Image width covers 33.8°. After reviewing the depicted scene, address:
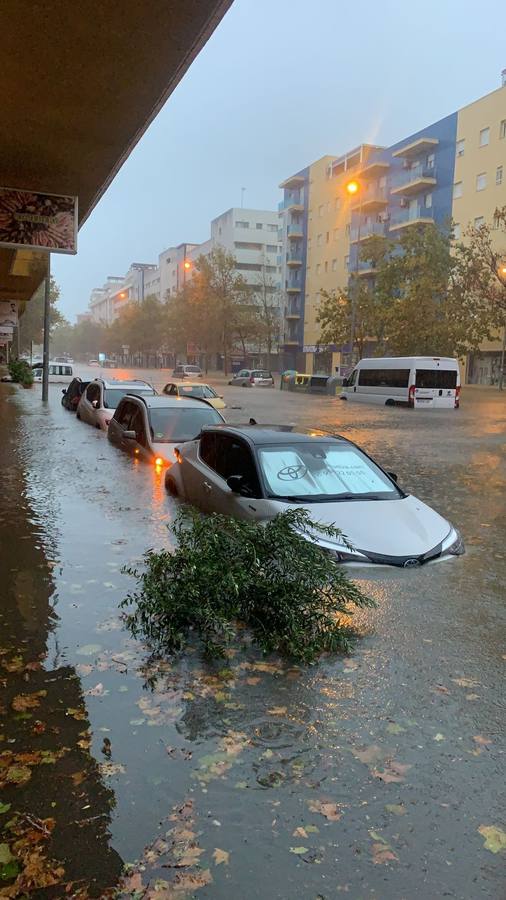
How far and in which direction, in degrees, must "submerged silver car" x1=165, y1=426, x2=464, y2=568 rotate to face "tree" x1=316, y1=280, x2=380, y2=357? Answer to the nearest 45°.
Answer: approximately 135° to its left

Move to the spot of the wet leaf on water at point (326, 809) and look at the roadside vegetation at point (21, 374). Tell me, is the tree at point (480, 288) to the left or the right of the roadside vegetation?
right

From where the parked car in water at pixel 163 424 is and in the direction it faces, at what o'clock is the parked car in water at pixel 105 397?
the parked car in water at pixel 105 397 is roughly at 7 o'clock from the parked car in water at pixel 163 424.

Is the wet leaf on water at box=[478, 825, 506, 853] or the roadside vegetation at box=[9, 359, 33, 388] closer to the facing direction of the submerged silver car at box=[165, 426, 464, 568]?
the wet leaf on water

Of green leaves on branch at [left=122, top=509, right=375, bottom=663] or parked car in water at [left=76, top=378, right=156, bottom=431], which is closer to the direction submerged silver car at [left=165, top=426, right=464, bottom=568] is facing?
the green leaves on branch

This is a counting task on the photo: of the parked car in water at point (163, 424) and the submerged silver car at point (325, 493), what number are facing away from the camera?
0

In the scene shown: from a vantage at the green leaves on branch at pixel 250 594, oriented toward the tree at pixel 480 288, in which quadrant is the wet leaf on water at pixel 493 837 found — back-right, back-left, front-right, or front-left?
back-right

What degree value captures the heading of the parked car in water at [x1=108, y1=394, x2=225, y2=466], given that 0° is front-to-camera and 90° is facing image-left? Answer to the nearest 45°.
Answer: approximately 315°

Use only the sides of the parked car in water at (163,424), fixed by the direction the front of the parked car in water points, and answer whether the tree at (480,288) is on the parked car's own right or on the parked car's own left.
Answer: on the parked car's own left

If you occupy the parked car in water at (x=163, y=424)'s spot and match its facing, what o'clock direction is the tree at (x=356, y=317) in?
The tree is roughly at 8 o'clock from the parked car in water.
